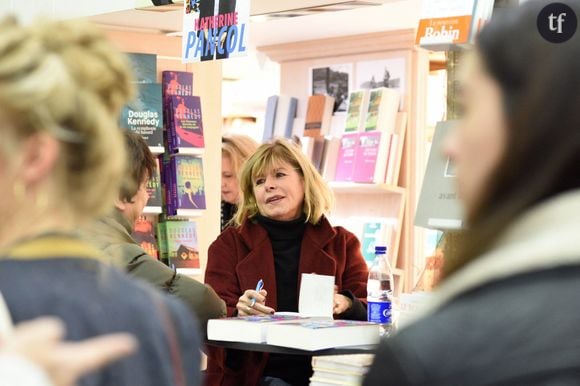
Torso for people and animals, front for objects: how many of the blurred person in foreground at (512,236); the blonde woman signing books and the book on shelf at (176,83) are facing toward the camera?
2

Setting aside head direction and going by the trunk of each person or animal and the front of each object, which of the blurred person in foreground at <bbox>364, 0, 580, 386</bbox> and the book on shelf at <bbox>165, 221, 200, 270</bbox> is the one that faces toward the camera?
the book on shelf

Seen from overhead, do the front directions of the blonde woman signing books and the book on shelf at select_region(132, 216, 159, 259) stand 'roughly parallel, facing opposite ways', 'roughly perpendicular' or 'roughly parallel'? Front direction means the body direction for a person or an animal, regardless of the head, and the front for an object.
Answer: roughly parallel

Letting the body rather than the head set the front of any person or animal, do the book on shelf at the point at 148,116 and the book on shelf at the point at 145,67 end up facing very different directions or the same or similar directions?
same or similar directions

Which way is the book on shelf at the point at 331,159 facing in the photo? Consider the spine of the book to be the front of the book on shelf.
toward the camera

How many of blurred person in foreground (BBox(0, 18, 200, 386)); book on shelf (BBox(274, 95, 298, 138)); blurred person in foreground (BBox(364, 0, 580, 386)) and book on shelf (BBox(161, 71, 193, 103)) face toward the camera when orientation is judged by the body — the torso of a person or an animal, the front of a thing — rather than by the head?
2

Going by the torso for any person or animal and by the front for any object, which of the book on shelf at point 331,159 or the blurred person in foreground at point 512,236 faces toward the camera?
the book on shelf

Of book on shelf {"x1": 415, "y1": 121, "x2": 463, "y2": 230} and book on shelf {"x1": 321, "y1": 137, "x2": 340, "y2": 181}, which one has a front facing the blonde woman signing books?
book on shelf {"x1": 321, "y1": 137, "x2": 340, "y2": 181}

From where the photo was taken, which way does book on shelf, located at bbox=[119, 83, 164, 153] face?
toward the camera

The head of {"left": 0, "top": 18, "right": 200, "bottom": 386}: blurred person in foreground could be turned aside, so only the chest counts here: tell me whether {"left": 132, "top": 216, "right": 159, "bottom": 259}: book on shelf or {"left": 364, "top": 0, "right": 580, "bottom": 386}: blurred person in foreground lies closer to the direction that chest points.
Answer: the book on shelf
